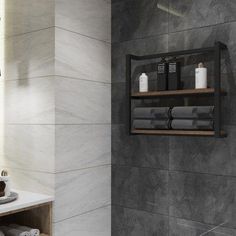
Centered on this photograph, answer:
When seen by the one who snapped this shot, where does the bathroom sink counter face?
facing the viewer and to the right of the viewer

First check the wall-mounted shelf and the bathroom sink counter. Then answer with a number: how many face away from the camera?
0

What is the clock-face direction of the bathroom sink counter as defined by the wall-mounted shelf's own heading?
The bathroom sink counter is roughly at 1 o'clock from the wall-mounted shelf.

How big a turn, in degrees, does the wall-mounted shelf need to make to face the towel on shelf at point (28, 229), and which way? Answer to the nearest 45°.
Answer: approximately 45° to its right

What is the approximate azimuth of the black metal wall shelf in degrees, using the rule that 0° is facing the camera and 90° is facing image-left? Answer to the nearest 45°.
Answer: approximately 45°

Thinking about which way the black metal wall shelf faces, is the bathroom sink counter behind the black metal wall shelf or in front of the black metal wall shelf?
in front

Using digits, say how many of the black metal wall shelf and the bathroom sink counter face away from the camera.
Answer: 0
